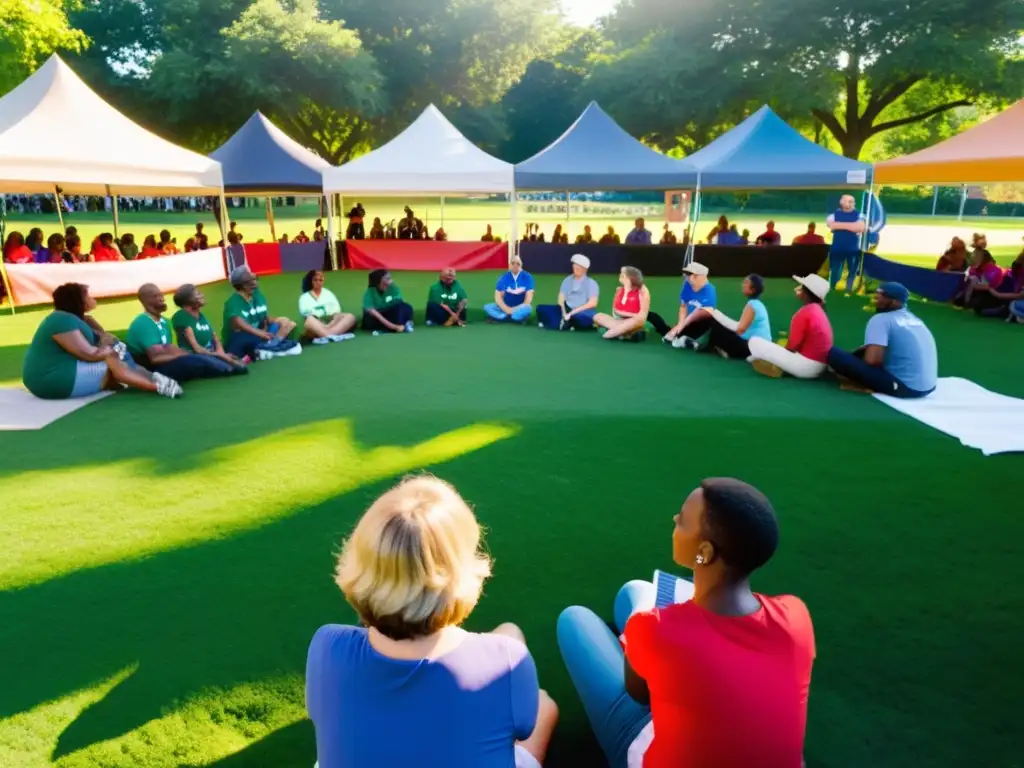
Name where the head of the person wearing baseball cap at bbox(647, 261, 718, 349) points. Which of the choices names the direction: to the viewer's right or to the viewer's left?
to the viewer's left

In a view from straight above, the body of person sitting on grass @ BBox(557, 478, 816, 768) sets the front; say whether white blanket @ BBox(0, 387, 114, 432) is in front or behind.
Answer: in front

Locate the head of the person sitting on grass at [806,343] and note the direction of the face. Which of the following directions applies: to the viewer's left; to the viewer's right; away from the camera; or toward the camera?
to the viewer's left

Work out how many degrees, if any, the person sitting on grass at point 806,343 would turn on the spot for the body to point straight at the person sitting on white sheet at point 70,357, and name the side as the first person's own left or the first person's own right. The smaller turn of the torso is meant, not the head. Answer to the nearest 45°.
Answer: approximately 45° to the first person's own left

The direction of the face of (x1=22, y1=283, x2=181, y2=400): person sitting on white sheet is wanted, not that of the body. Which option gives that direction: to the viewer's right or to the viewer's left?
to the viewer's right

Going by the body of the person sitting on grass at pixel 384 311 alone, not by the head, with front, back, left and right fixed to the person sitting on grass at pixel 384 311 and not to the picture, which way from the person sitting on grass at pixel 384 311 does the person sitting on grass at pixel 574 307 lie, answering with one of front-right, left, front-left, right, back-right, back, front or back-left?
front-left

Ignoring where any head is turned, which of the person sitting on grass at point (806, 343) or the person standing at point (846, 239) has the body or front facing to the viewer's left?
the person sitting on grass

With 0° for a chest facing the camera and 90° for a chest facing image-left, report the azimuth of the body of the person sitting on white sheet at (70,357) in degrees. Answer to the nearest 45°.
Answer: approximately 270°

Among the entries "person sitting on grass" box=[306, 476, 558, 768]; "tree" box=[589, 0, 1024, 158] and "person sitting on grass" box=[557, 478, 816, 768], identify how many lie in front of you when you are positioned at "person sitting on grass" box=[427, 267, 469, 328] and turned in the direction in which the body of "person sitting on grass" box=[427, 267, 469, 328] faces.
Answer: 2

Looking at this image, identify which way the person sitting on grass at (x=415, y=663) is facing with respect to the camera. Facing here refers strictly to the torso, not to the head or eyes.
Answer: away from the camera

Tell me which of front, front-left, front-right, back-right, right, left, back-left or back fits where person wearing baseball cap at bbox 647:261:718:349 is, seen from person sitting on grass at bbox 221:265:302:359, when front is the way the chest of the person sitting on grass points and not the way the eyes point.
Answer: front-left

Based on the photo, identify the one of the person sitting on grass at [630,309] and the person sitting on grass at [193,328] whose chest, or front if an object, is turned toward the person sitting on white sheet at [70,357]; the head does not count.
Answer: the person sitting on grass at [630,309]

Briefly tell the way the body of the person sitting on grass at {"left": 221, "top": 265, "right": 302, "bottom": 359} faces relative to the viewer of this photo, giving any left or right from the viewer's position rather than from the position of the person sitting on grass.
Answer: facing the viewer and to the right of the viewer

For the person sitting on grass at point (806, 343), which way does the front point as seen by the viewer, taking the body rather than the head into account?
to the viewer's left

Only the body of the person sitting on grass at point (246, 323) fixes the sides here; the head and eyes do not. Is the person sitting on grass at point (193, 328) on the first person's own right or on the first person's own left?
on the first person's own right

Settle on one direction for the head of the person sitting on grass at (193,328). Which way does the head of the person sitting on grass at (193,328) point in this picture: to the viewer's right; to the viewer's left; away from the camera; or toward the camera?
to the viewer's right

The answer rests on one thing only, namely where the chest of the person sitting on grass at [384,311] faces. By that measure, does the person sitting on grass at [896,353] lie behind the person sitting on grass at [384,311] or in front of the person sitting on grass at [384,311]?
in front

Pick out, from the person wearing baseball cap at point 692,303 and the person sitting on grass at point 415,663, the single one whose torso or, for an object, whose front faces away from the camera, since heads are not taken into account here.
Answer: the person sitting on grass

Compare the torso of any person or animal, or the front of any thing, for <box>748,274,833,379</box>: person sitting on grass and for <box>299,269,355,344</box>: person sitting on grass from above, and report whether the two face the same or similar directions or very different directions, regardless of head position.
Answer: very different directions
